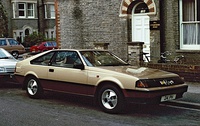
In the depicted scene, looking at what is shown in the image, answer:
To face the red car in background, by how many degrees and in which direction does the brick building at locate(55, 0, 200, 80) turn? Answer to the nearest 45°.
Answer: approximately 135° to its right

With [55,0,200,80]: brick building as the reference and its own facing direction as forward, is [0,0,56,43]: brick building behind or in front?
behind

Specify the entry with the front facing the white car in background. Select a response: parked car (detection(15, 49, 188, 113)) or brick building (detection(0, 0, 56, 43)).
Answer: the brick building

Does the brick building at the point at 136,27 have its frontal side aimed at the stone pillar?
yes

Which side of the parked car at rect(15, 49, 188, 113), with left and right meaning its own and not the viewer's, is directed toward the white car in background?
back

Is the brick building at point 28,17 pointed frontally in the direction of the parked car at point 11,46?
yes

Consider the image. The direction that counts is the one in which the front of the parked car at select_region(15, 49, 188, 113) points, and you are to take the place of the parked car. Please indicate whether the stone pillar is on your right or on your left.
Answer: on your left

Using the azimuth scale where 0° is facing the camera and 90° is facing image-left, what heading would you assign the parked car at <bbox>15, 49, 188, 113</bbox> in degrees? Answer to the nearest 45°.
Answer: approximately 315°

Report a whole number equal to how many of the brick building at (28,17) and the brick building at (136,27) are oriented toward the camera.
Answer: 2

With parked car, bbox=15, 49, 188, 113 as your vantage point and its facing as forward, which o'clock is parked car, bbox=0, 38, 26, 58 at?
parked car, bbox=0, 38, 26, 58 is roughly at 7 o'clock from parked car, bbox=15, 49, 188, 113.
